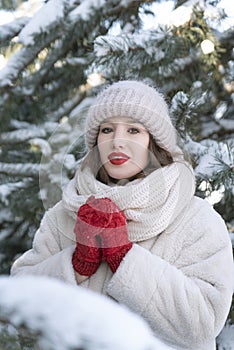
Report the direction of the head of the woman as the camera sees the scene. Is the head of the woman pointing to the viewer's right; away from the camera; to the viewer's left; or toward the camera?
toward the camera

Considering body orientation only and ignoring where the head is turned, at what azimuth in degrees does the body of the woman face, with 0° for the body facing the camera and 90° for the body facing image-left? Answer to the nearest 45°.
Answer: approximately 45°
